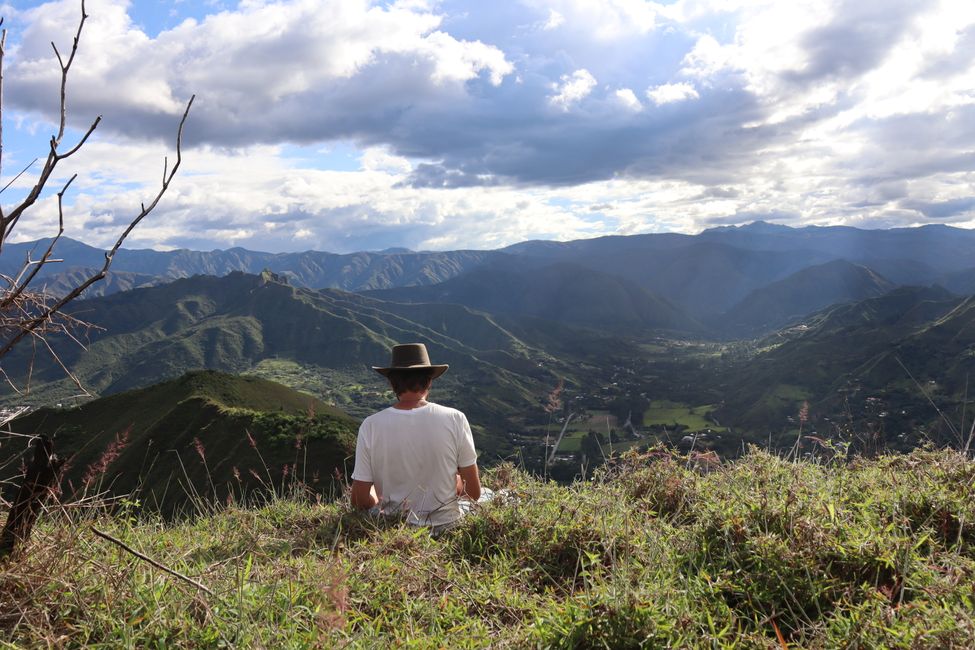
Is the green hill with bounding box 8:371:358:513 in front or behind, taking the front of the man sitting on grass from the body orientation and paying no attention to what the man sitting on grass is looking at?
in front

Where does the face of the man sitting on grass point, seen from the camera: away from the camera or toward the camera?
away from the camera

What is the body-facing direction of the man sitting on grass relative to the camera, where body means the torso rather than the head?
away from the camera
